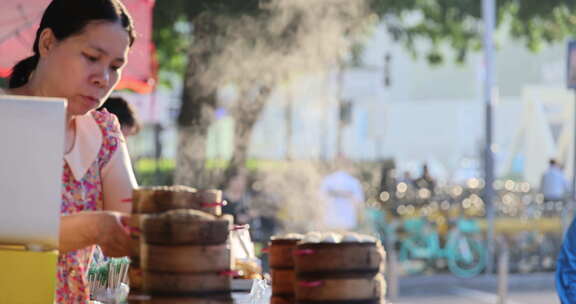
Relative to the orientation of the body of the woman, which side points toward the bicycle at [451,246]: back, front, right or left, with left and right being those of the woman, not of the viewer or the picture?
left

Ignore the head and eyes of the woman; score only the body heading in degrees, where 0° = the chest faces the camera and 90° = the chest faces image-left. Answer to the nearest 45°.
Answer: approximately 315°

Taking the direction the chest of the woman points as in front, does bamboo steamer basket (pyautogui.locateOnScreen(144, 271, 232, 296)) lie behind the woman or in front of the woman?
in front

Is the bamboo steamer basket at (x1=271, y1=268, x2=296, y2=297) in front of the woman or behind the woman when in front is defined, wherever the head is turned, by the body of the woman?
in front

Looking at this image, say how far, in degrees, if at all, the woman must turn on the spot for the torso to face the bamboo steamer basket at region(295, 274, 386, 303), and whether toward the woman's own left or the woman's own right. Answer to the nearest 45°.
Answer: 0° — they already face it
